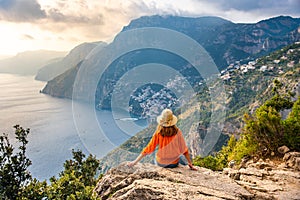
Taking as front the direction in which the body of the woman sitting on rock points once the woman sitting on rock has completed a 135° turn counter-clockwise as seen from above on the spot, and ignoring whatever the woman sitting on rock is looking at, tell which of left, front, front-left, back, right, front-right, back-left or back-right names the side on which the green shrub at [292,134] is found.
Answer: back

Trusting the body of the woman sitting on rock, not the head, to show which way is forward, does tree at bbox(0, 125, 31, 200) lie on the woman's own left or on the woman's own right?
on the woman's own left

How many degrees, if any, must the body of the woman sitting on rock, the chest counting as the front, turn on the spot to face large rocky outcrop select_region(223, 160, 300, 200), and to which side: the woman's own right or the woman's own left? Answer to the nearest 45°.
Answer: approximately 90° to the woman's own right

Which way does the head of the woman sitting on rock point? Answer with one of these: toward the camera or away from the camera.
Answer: away from the camera

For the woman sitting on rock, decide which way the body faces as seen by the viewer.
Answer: away from the camera
